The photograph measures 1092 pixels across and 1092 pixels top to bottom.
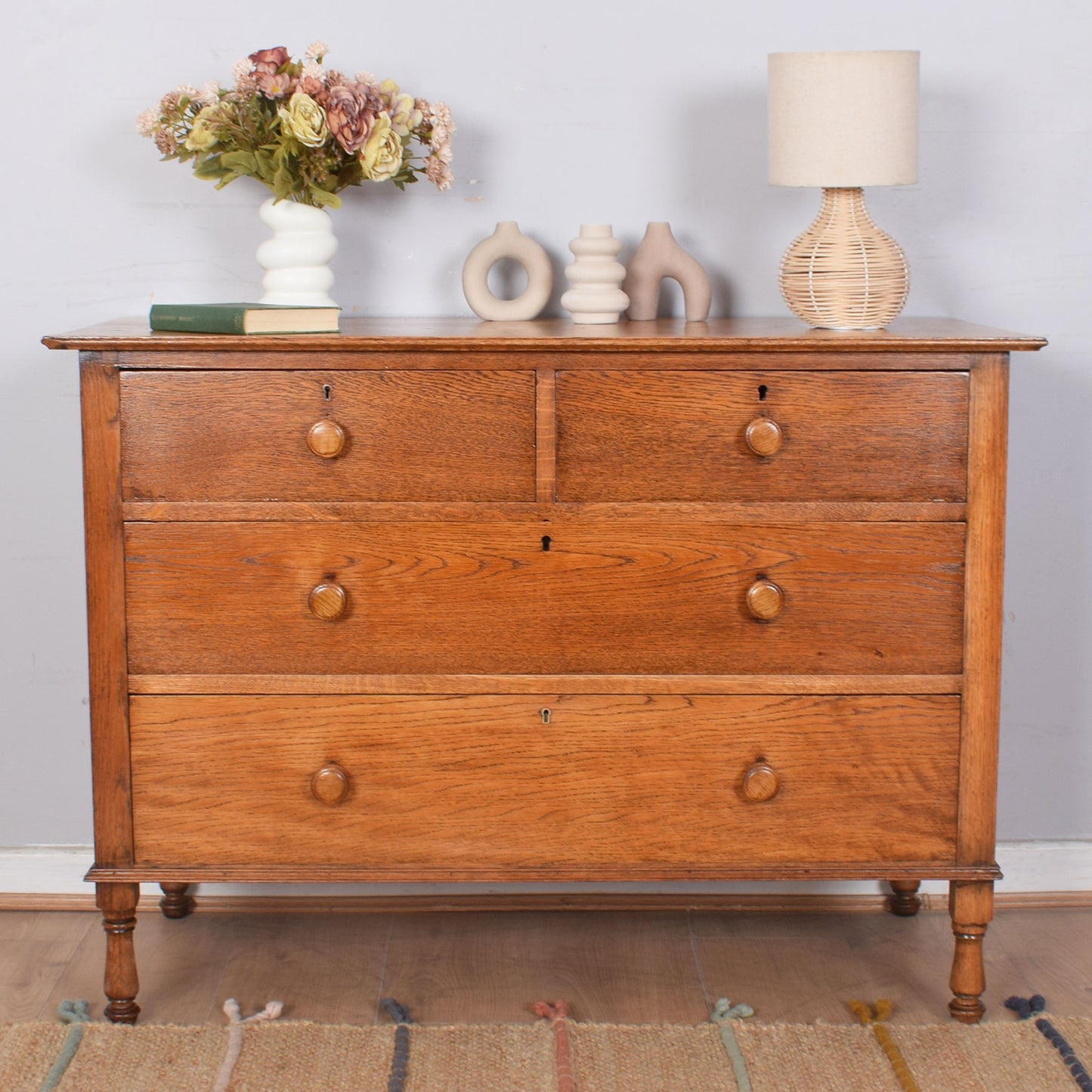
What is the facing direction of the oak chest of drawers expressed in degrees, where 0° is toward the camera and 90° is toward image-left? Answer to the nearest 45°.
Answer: approximately 0°
